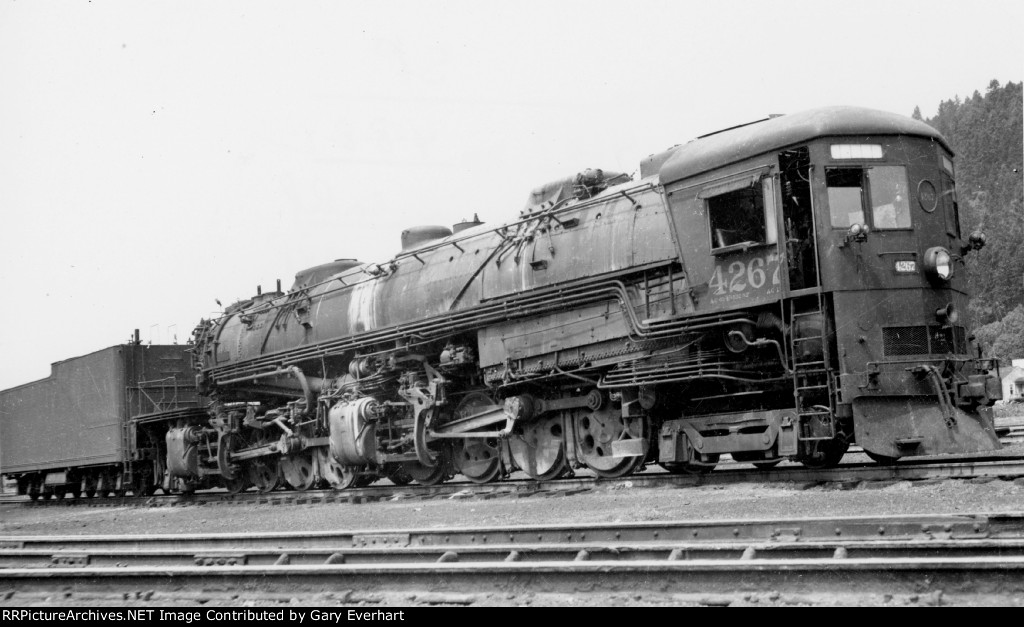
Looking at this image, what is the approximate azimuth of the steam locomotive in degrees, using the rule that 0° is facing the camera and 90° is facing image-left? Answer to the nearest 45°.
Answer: approximately 315°
